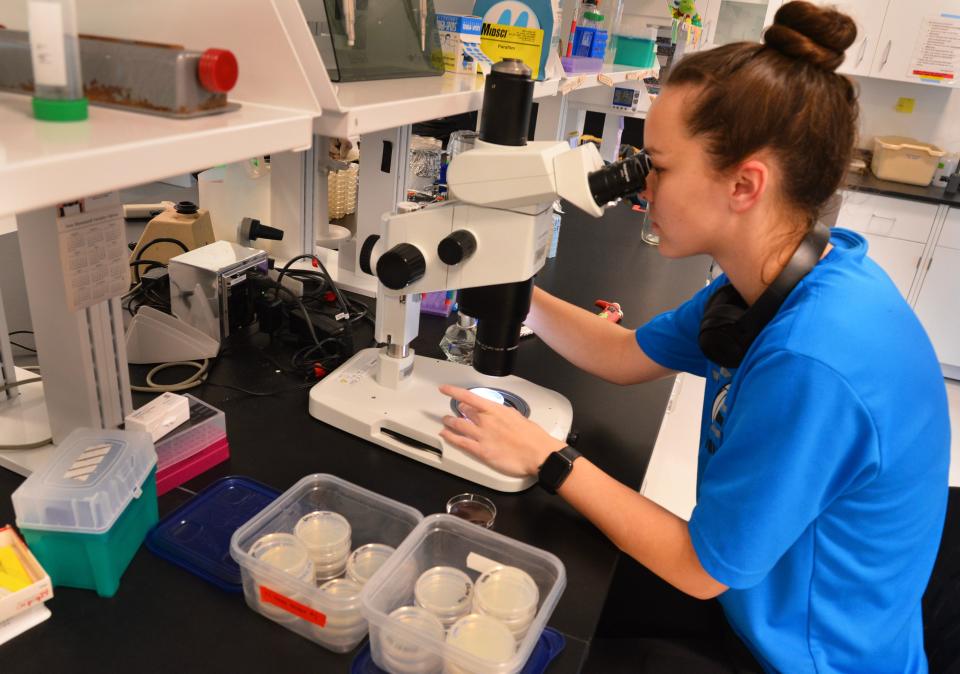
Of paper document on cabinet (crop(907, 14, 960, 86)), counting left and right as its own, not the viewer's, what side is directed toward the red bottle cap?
front

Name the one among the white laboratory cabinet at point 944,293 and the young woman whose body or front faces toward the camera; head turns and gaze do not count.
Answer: the white laboratory cabinet

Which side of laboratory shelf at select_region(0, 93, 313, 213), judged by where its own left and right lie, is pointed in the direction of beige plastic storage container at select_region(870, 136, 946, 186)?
left

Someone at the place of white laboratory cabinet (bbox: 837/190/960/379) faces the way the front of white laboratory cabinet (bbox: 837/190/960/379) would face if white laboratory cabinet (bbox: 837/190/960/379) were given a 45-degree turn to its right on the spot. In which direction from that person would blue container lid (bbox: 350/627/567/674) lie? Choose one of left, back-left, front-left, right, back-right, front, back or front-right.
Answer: front-left

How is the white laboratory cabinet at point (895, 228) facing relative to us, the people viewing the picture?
facing the viewer

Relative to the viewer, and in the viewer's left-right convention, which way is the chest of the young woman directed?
facing to the left of the viewer

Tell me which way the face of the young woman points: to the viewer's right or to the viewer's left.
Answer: to the viewer's left

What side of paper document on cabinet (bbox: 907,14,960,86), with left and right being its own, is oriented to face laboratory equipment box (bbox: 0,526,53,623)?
front

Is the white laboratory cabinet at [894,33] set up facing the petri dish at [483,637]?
yes

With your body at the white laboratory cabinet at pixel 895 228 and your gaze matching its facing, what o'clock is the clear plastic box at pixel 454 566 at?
The clear plastic box is roughly at 12 o'clock from the white laboratory cabinet.

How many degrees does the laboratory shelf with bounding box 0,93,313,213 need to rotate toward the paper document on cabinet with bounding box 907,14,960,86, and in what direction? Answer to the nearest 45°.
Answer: approximately 90° to its left

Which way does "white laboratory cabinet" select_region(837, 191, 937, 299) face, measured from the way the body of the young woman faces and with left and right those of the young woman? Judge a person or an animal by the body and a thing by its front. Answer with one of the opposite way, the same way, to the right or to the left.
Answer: to the left

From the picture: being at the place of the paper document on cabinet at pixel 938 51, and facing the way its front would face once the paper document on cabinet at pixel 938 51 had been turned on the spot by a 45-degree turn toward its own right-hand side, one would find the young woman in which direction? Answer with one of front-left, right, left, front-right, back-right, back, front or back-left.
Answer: front-left

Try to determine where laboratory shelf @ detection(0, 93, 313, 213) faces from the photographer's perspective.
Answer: facing the viewer and to the right of the viewer

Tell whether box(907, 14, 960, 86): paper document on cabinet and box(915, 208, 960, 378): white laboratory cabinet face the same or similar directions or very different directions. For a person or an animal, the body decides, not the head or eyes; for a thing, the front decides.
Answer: same or similar directions

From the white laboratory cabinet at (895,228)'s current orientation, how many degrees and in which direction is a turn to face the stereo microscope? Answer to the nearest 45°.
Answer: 0° — it already faces it

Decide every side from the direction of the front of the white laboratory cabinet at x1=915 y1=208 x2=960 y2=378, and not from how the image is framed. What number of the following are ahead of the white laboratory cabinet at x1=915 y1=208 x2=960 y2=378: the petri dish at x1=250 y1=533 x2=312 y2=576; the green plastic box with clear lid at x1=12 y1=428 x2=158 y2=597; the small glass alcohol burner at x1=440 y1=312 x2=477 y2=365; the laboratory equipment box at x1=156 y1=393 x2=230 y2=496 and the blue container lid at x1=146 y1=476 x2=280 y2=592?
5

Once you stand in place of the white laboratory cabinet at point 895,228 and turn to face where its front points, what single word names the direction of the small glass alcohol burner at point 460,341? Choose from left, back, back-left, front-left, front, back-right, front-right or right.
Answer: front

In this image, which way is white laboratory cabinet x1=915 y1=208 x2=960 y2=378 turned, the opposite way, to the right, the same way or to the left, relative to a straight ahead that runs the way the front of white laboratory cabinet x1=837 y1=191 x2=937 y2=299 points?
the same way
